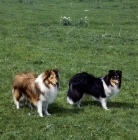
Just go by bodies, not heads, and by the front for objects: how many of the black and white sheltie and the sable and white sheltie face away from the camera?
0

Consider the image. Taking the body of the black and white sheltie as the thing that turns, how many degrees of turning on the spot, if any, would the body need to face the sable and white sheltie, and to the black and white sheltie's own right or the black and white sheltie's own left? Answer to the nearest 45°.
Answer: approximately 135° to the black and white sheltie's own right

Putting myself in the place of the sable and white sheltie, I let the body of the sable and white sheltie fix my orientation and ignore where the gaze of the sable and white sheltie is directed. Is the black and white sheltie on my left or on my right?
on my left

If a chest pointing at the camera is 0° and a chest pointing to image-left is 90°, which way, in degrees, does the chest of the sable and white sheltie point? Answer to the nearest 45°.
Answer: approximately 315°

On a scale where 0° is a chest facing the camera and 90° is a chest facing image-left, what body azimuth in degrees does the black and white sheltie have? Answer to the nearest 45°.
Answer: approximately 270°
